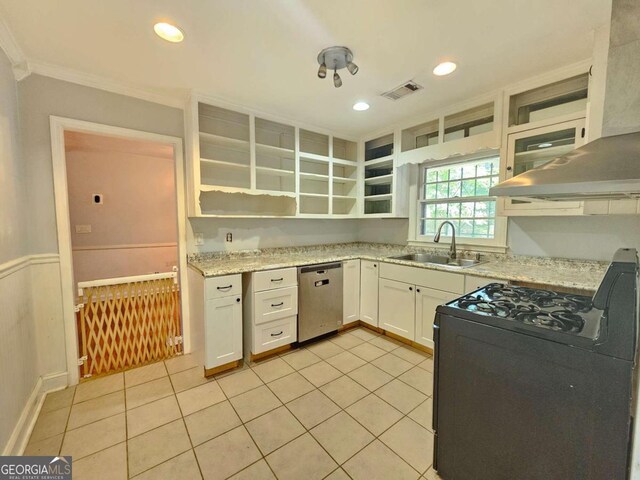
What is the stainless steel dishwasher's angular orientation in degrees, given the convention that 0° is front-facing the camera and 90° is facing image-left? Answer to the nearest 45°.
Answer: approximately 315°

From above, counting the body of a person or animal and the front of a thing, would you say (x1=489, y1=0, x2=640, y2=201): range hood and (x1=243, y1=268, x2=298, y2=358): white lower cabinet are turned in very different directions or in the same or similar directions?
very different directions

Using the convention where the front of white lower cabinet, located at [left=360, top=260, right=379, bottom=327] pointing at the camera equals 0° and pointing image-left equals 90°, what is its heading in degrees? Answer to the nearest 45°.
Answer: approximately 45°

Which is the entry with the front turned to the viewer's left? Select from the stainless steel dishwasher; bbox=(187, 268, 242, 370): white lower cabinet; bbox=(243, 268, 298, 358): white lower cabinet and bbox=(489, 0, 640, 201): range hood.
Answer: the range hood

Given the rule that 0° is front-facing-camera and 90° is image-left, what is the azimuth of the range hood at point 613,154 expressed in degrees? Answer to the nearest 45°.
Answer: approximately 90°

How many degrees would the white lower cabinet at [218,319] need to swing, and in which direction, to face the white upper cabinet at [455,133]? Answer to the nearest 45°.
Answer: approximately 45° to its left

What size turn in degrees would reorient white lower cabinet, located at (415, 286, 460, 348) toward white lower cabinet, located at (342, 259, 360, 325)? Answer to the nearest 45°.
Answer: approximately 45° to its right
